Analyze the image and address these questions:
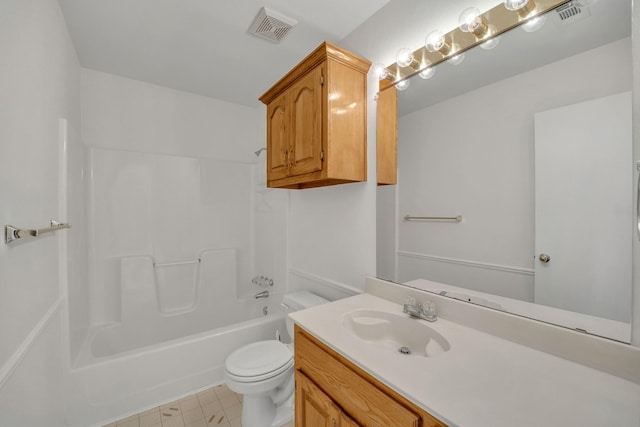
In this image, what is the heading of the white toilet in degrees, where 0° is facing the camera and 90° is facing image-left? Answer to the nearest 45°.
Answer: approximately 45°

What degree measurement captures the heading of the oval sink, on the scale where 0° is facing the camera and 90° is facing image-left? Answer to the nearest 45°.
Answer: approximately 45°

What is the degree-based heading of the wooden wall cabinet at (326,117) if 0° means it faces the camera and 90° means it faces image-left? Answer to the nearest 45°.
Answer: approximately 45°

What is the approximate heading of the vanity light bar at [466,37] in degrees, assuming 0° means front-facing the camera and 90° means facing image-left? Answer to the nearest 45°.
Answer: approximately 45°

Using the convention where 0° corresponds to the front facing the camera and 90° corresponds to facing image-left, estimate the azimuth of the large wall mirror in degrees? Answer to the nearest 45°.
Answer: approximately 45°
